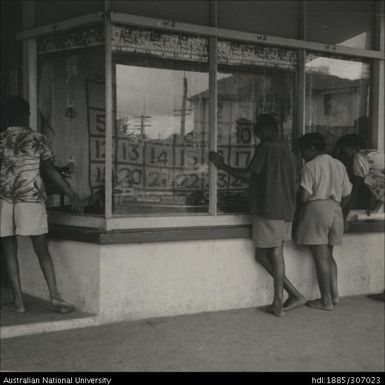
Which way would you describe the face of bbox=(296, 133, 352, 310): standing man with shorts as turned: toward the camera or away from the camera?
away from the camera

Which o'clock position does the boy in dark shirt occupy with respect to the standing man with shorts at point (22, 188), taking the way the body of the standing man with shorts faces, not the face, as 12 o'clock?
The boy in dark shirt is roughly at 3 o'clock from the standing man with shorts.

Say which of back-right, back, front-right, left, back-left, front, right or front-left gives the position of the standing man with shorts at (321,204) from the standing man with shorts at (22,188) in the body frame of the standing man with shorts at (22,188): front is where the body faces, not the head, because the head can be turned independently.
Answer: right

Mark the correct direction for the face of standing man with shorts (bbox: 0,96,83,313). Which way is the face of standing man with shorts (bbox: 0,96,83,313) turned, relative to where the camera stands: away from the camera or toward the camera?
away from the camera

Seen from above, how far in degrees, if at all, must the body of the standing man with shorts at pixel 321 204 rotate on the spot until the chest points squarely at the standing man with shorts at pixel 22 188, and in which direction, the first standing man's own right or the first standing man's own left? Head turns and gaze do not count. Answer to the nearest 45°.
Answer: approximately 90° to the first standing man's own left

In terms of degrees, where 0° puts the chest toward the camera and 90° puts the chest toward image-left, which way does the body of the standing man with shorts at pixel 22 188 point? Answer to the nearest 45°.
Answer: approximately 180°

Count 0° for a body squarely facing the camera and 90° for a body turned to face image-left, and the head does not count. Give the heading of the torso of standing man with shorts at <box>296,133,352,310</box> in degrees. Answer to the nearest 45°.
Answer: approximately 135°

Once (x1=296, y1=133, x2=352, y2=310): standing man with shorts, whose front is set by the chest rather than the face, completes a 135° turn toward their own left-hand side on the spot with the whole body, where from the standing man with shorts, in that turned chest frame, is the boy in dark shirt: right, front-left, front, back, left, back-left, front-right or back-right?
front-right
